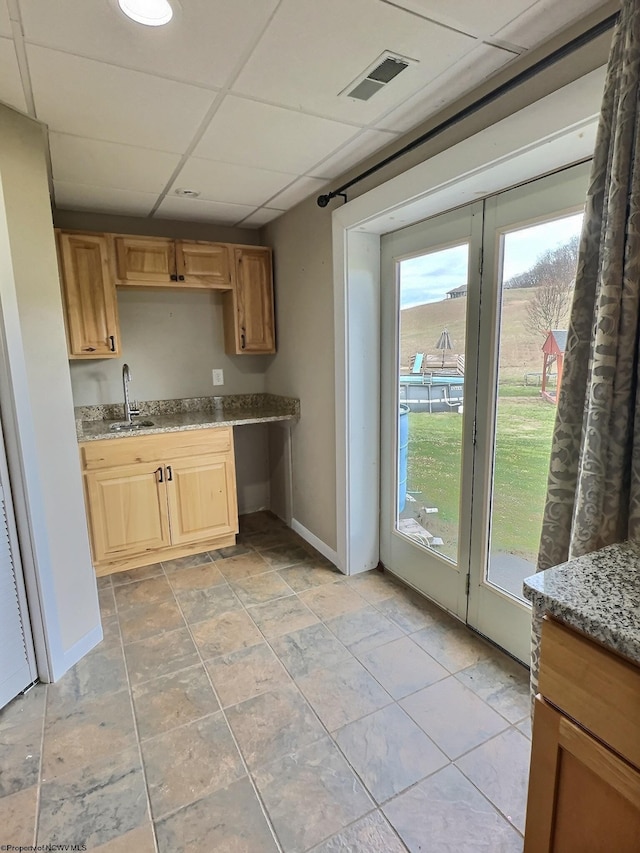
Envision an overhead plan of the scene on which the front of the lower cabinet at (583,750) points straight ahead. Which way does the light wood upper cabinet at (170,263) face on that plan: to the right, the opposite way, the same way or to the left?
to the left

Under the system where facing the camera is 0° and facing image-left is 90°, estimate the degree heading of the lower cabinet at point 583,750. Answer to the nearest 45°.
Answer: approximately 45°

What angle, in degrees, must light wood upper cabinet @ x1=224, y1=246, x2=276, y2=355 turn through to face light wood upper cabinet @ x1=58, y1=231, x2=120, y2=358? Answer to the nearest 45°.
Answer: approximately 90° to its right

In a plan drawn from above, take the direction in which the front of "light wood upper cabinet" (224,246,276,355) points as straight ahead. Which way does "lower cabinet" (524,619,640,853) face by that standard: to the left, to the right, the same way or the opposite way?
to the right

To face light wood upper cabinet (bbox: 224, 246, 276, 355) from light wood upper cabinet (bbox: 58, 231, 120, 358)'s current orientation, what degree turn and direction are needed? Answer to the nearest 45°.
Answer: approximately 90° to its left

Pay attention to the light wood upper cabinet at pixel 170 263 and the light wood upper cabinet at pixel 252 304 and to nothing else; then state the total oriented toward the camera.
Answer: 2

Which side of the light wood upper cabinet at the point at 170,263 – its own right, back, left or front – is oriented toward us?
front

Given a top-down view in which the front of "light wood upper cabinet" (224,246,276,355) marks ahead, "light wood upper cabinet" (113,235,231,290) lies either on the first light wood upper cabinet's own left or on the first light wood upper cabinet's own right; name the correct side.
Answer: on the first light wood upper cabinet's own right

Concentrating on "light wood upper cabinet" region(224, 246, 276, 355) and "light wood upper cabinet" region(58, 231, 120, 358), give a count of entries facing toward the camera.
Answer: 2

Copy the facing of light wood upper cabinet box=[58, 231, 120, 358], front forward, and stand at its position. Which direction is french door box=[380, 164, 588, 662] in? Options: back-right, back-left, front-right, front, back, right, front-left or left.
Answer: front-left

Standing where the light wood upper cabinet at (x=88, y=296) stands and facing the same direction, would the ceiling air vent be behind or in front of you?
in front

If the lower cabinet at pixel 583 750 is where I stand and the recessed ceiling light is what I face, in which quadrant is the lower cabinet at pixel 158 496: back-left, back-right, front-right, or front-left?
front-right

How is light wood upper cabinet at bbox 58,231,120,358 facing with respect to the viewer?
toward the camera

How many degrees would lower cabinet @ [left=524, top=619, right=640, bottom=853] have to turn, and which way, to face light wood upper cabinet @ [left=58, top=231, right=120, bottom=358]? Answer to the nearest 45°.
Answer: approximately 45° to its right

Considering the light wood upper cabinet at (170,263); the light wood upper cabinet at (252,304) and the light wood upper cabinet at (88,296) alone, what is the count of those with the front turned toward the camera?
3
